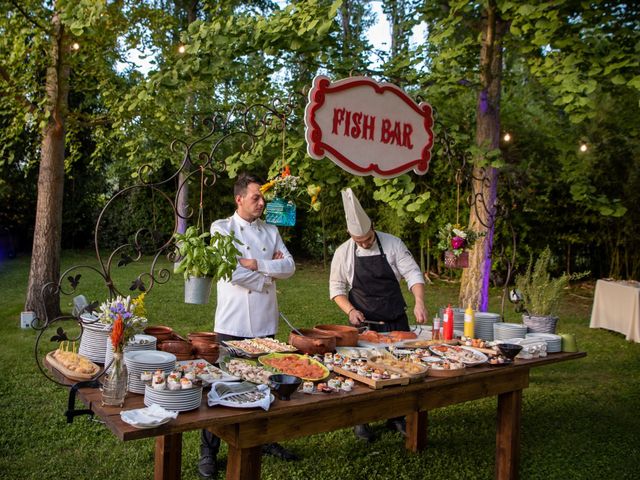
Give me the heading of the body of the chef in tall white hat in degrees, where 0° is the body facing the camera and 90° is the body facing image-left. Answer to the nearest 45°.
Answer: approximately 0°

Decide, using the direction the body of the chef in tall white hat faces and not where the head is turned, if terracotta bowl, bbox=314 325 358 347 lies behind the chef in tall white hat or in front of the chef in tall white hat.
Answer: in front

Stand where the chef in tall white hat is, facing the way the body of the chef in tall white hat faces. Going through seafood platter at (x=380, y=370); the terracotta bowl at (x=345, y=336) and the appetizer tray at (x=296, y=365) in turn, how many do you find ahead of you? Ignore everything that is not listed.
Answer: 3

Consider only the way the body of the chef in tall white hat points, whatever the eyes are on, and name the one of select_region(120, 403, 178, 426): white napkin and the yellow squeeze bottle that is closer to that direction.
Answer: the white napkin

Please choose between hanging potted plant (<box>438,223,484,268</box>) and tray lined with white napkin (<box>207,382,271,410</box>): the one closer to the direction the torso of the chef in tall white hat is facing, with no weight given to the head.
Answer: the tray lined with white napkin

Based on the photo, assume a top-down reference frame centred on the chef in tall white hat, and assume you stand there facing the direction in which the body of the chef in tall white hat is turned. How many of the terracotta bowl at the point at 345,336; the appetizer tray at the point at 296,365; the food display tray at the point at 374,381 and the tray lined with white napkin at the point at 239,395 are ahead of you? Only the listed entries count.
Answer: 4

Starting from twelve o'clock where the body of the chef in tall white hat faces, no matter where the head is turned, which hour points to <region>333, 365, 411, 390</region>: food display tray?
The food display tray is roughly at 12 o'clock from the chef in tall white hat.

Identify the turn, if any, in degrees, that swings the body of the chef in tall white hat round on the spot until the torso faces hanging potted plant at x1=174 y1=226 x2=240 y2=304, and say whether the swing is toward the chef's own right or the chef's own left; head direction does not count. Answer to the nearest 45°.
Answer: approximately 45° to the chef's own right

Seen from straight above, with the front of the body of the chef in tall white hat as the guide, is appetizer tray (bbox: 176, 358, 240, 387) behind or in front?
in front

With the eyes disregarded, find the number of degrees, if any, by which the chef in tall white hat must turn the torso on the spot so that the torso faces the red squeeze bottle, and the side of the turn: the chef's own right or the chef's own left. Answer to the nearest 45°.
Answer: approximately 45° to the chef's own left

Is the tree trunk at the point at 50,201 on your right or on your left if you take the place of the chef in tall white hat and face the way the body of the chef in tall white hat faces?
on your right

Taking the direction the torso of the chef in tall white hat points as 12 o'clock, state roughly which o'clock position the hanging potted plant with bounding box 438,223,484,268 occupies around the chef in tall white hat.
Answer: The hanging potted plant is roughly at 9 o'clock from the chef in tall white hat.
